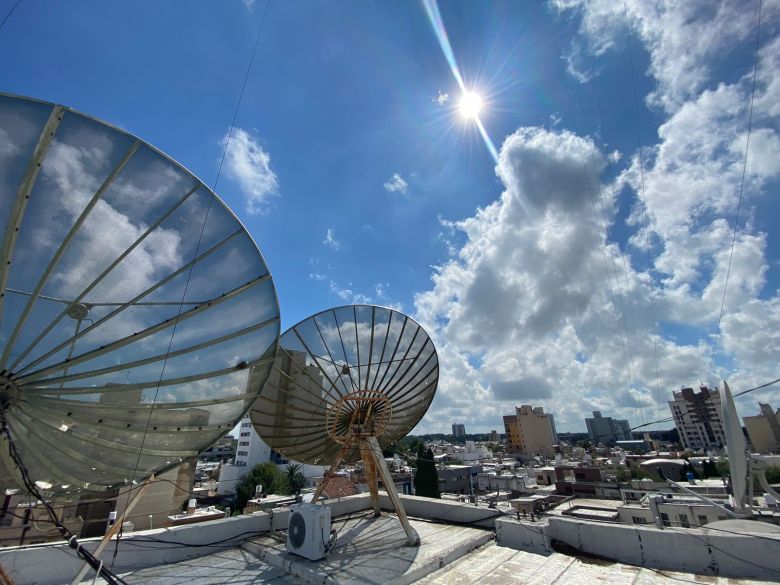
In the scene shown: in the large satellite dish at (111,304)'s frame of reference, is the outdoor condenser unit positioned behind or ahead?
ahead

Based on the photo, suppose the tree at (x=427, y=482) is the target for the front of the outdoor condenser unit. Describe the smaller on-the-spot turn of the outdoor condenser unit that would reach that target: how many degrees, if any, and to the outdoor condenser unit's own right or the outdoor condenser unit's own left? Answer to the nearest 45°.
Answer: approximately 135° to the outdoor condenser unit's own right

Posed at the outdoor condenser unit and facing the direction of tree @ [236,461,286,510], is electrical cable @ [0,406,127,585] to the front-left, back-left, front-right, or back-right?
back-left

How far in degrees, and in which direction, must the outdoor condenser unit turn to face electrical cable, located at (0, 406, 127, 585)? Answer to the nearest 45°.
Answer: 0° — it already faces it
